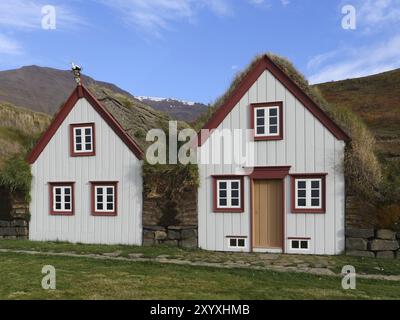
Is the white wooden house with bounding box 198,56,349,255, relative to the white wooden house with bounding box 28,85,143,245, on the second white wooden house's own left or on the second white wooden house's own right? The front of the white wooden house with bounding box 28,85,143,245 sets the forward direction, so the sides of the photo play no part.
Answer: on the second white wooden house's own left

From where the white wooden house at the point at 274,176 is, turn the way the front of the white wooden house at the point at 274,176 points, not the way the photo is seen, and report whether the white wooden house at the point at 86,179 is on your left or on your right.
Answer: on your right

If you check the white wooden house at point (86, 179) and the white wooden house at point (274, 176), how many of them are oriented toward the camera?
2

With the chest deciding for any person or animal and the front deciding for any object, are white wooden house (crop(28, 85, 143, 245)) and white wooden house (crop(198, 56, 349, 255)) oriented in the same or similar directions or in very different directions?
same or similar directions

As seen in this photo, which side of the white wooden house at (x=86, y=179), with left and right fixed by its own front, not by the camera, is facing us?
front

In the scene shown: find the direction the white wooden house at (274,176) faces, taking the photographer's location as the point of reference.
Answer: facing the viewer
